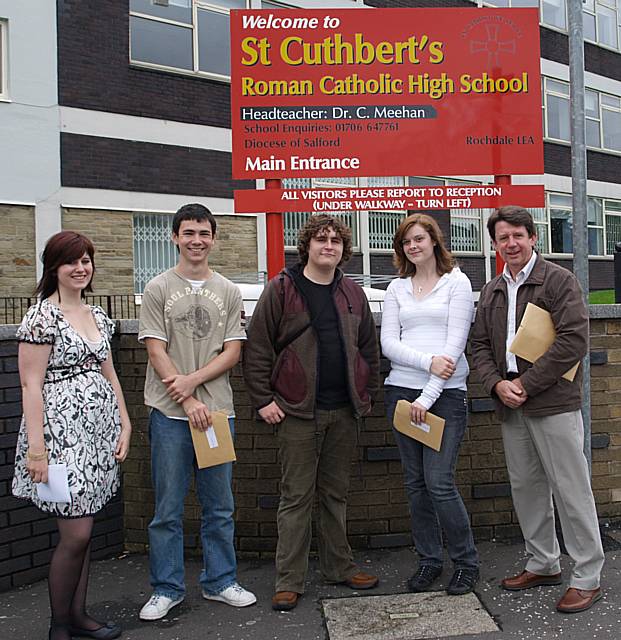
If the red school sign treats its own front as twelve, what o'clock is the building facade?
The building facade is roughly at 5 o'clock from the red school sign.

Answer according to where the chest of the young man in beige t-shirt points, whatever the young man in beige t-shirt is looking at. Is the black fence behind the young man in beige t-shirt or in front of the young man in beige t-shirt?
behind

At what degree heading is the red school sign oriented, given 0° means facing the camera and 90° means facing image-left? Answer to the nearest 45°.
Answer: approximately 0°

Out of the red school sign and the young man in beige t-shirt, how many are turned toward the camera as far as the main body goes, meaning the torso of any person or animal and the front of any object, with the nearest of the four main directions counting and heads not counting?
2

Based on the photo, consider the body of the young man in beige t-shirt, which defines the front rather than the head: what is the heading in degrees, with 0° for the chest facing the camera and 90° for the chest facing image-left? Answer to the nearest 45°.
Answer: approximately 0°

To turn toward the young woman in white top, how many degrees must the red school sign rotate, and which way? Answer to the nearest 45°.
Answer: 0° — it already faces them

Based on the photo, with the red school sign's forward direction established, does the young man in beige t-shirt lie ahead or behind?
ahead

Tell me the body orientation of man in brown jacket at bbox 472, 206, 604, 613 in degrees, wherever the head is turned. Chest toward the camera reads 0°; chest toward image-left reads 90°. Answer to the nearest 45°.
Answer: approximately 45°

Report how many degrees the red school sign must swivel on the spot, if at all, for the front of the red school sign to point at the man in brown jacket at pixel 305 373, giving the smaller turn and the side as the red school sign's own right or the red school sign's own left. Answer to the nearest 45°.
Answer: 0° — it already faces them

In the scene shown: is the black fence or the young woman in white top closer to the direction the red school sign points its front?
the young woman in white top

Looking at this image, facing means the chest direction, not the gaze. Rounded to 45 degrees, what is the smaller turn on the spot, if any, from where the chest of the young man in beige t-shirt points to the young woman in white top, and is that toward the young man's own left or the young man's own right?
approximately 90° to the young man's own left
